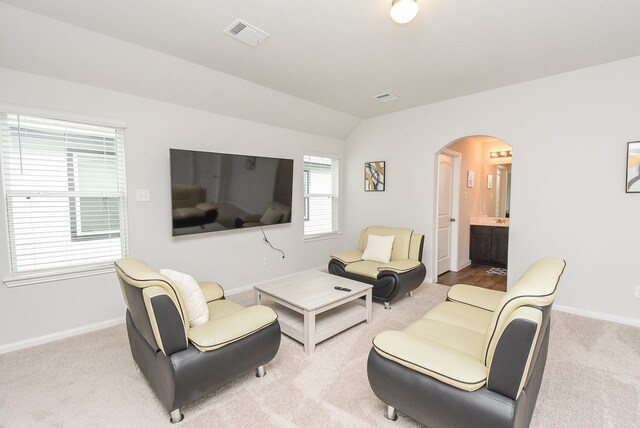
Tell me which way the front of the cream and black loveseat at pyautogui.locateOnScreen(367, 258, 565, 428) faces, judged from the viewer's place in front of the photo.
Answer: facing away from the viewer and to the left of the viewer

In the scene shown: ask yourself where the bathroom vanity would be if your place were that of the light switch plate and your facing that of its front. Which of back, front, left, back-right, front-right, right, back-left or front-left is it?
left

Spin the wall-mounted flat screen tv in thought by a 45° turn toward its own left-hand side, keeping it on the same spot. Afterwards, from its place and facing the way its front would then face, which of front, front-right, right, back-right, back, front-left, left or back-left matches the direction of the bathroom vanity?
front

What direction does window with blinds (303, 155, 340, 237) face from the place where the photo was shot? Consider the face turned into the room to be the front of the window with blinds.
facing the viewer and to the right of the viewer

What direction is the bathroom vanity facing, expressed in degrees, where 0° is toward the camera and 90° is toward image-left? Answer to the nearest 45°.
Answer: approximately 0°

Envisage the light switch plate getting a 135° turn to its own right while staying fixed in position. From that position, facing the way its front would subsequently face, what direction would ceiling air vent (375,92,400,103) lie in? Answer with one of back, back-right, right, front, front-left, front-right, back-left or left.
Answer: back-right

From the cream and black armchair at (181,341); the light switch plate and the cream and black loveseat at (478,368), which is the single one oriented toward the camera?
the light switch plate

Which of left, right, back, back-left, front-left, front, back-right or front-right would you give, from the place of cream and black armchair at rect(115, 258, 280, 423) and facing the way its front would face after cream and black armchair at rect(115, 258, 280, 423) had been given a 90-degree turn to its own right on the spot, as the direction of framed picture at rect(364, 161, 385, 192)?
left

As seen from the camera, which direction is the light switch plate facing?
toward the camera

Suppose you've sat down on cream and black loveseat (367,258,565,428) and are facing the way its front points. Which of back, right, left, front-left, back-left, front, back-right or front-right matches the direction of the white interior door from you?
front-right

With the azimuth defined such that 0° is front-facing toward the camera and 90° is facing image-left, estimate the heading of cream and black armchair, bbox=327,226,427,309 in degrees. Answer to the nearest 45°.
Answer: approximately 45°

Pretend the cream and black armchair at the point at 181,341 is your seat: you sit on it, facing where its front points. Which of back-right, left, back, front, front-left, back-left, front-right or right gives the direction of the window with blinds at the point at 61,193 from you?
left

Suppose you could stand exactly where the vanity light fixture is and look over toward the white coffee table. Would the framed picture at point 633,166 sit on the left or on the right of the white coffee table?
left

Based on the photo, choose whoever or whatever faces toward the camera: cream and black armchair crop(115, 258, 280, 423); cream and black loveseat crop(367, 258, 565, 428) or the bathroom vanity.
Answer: the bathroom vanity

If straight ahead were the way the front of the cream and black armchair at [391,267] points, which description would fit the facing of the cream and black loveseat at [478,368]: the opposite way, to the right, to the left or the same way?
to the right
